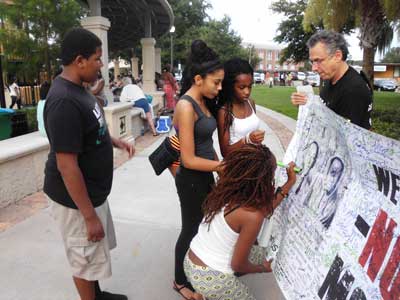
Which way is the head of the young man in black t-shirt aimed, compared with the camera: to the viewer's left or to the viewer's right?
to the viewer's right

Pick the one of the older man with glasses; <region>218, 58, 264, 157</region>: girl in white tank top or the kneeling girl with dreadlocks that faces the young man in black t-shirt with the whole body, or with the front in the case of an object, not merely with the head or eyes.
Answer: the older man with glasses

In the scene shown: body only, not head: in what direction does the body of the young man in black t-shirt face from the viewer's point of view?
to the viewer's right

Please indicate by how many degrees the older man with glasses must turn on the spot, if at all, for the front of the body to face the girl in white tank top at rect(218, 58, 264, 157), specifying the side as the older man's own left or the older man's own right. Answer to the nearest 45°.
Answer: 0° — they already face them

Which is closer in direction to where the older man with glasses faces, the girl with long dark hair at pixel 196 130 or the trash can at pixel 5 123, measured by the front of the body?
the girl with long dark hair

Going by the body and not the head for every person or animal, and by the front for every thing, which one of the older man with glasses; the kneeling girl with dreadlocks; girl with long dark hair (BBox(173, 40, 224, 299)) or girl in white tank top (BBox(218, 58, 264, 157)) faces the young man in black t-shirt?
the older man with glasses

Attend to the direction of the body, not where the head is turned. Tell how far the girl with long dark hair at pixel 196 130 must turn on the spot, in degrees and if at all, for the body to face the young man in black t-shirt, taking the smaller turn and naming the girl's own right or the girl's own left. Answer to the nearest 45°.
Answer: approximately 135° to the girl's own right

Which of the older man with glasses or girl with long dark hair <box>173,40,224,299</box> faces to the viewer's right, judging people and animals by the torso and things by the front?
the girl with long dark hair

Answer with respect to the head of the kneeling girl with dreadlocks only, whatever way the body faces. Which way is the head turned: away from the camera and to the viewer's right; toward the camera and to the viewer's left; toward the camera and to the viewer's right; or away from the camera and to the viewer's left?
away from the camera and to the viewer's right

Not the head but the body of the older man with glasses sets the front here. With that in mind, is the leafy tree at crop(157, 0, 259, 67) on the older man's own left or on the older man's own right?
on the older man's own right

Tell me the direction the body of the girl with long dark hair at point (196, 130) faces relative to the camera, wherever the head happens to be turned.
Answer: to the viewer's right
